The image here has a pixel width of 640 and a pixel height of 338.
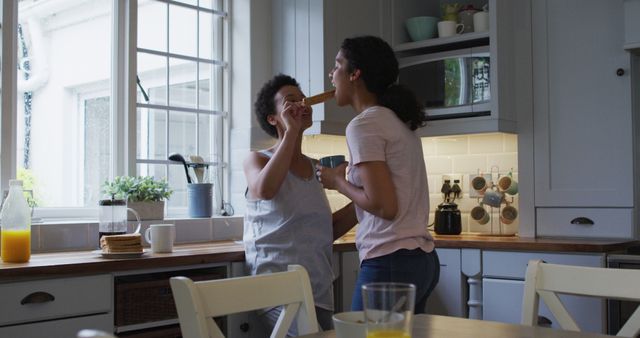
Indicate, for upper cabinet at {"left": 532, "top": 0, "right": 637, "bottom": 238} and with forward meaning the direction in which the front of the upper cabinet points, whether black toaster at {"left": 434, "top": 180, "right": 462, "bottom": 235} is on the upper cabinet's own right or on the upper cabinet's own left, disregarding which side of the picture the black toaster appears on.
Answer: on the upper cabinet's own right

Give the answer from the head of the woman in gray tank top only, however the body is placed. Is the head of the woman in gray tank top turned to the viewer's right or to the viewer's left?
to the viewer's right

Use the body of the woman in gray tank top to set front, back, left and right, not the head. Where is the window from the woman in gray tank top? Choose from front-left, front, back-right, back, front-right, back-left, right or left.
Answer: back

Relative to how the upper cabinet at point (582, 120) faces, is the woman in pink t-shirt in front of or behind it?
in front

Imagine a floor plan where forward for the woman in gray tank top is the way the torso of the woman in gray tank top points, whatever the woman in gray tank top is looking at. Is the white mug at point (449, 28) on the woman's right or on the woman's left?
on the woman's left

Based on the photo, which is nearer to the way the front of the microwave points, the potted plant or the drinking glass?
the drinking glass

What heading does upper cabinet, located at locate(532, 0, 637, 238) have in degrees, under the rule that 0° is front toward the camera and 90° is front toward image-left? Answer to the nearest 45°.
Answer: approximately 0°

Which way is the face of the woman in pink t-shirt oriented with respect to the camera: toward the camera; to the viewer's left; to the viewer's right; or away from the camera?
to the viewer's left

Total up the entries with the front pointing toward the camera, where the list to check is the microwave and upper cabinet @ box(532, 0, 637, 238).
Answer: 2

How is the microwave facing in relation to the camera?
toward the camera

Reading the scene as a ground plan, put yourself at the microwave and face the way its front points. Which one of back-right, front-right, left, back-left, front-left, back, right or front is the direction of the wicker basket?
front-right

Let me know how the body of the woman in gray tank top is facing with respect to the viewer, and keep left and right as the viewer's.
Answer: facing the viewer and to the right of the viewer

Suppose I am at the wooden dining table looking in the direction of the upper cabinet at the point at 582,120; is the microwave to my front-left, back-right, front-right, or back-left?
front-left
